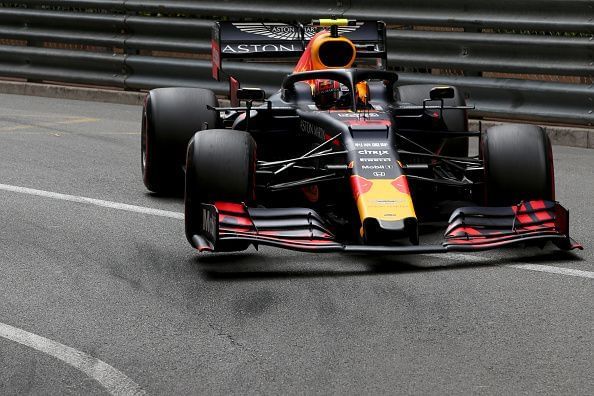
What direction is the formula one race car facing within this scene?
toward the camera

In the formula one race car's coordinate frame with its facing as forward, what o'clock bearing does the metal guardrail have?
The metal guardrail is roughly at 6 o'clock from the formula one race car.
